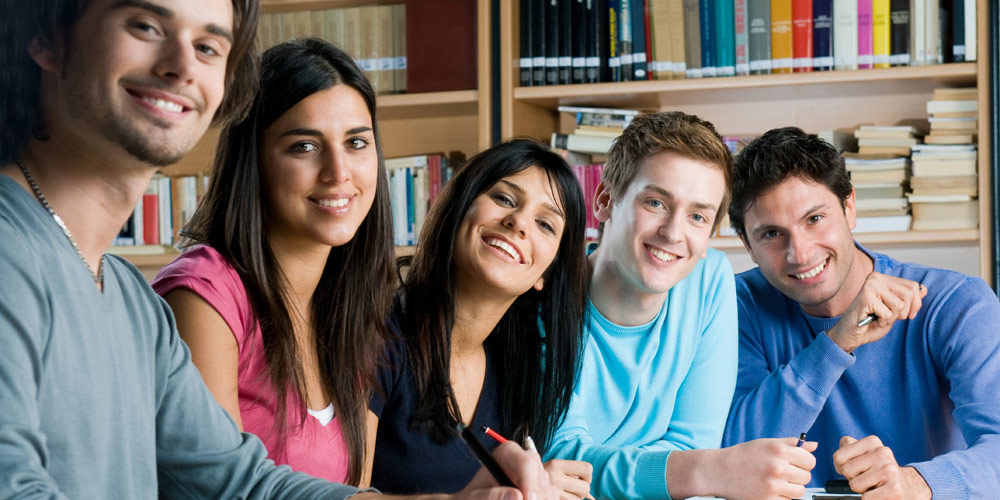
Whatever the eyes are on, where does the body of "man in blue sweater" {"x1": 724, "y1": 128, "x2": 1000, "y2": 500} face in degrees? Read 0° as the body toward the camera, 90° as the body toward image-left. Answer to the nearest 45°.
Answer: approximately 45°
